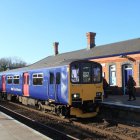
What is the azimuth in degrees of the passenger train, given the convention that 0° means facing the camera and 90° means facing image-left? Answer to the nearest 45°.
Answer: approximately 315°

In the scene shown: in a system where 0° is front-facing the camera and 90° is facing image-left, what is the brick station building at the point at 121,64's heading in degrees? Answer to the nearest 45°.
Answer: approximately 45°

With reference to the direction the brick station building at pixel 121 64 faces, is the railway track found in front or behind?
in front

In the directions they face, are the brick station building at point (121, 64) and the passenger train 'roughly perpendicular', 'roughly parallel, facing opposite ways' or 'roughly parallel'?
roughly perpendicular

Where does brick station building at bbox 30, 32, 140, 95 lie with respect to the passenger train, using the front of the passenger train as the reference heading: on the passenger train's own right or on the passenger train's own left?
on the passenger train's own left
